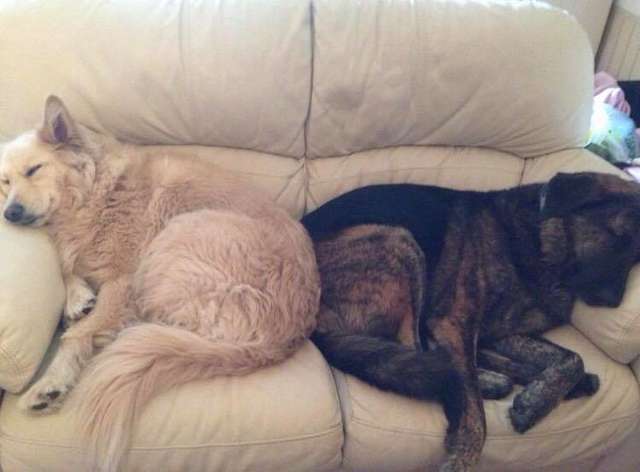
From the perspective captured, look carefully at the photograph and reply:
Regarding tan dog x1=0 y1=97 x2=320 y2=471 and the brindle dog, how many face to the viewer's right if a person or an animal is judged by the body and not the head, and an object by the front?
1

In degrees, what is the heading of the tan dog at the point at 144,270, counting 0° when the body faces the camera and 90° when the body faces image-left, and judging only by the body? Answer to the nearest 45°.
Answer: approximately 90°

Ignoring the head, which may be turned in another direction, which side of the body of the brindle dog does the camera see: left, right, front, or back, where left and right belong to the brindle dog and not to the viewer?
right

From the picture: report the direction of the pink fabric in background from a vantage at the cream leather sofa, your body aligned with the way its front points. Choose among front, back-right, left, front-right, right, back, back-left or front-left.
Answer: back-left

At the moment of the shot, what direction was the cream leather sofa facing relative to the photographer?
facing the viewer

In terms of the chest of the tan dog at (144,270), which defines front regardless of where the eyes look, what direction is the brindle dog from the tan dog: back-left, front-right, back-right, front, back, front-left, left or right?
back

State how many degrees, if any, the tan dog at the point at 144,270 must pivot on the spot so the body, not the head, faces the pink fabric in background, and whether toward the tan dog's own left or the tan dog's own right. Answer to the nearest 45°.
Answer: approximately 135° to the tan dog's own right
